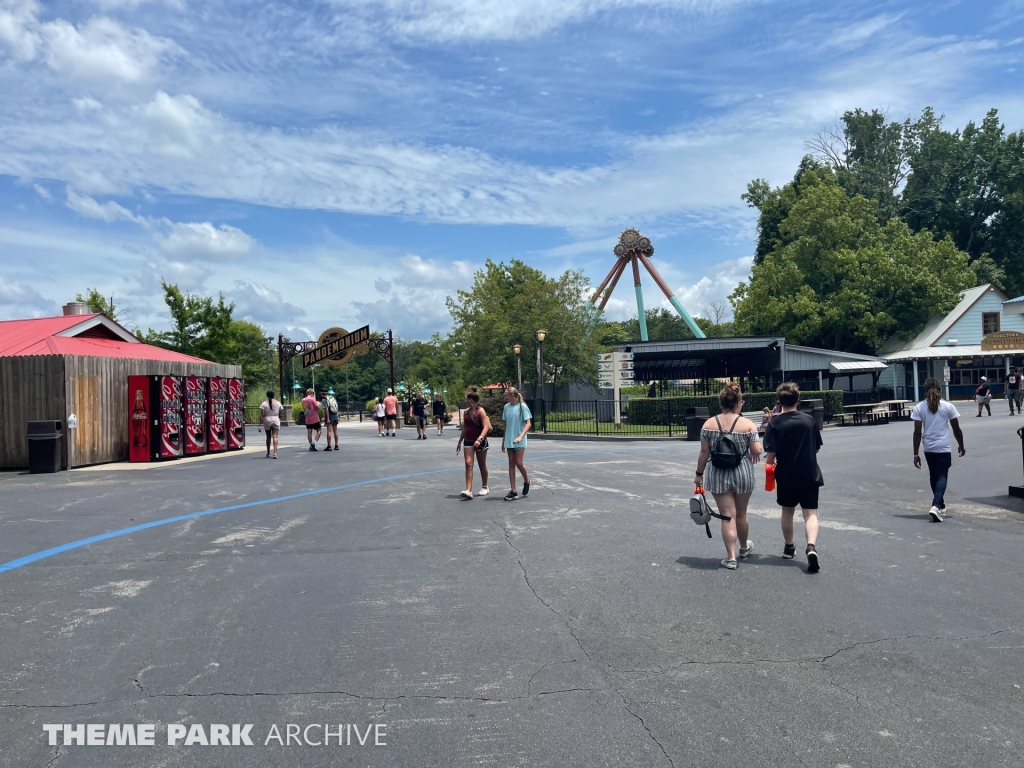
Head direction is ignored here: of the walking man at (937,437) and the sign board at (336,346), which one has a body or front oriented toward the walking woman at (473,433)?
the sign board

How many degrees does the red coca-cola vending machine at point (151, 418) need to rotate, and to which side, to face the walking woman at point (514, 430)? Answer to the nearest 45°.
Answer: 0° — it already faces them

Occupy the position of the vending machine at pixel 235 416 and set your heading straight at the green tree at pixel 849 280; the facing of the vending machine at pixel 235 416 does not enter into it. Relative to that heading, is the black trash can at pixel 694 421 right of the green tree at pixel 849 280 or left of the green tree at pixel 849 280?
right

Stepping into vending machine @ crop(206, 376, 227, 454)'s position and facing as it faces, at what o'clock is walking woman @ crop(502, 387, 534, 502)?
The walking woman is roughly at 1 o'clock from the vending machine.

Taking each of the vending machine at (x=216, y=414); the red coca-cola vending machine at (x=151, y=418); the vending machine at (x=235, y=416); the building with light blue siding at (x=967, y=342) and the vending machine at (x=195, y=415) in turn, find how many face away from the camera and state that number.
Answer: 0

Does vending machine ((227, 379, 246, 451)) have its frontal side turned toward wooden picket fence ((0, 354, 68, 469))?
no

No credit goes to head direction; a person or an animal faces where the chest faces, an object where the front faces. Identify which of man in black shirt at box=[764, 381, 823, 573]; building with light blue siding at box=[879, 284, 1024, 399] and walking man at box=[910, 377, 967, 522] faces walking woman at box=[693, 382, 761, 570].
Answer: the building with light blue siding

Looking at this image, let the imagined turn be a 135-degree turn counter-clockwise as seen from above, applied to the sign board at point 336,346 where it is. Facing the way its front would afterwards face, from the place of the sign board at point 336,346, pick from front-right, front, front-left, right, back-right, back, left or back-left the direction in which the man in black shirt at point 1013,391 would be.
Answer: right

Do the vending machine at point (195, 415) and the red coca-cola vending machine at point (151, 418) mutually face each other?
no

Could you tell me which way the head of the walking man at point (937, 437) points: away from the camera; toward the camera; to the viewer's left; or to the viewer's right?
away from the camera

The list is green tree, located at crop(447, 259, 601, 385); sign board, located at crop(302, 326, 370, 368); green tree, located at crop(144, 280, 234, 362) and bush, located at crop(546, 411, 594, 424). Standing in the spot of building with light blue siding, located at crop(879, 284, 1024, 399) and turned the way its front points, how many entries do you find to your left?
0

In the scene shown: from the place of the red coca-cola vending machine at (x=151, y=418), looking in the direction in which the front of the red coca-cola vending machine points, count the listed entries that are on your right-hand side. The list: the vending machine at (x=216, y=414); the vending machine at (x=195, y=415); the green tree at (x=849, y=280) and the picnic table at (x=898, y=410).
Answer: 0

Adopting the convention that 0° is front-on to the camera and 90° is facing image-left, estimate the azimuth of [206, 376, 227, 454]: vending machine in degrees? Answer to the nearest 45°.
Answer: approximately 315°

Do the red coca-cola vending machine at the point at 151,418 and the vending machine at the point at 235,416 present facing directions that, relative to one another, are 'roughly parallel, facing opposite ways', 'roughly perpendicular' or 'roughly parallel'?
roughly parallel

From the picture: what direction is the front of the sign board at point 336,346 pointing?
toward the camera

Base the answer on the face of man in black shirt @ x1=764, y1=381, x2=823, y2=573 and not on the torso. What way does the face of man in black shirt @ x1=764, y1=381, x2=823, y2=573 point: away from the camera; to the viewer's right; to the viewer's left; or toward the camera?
away from the camera

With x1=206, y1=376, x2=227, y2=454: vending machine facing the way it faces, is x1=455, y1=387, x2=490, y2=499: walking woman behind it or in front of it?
in front

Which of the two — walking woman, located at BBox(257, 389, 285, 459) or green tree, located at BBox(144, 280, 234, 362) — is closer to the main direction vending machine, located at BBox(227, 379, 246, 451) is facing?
the walking woman

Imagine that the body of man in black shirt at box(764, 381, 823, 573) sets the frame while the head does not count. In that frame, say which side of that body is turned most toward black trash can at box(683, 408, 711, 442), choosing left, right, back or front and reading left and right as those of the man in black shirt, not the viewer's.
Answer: front
